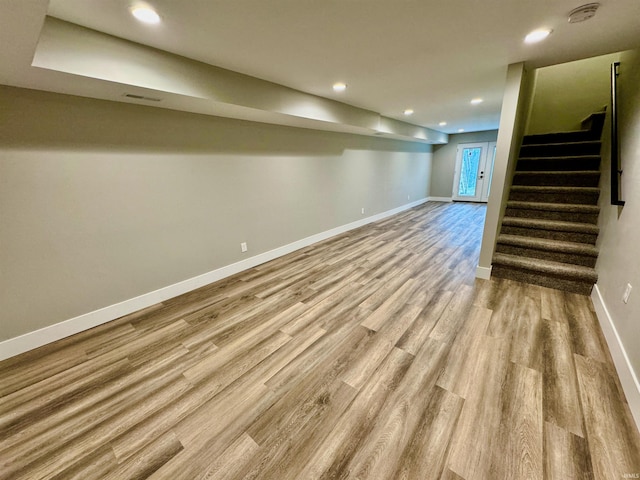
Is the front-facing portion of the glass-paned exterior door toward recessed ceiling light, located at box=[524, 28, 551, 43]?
yes

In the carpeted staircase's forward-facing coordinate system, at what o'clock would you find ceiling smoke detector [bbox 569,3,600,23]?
The ceiling smoke detector is roughly at 12 o'clock from the carpeted staircase.

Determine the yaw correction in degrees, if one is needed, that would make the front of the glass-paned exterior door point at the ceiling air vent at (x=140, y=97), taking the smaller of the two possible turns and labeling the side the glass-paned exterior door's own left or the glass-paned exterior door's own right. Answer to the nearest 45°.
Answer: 0° — it already faces it

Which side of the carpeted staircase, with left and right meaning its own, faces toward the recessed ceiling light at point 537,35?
front

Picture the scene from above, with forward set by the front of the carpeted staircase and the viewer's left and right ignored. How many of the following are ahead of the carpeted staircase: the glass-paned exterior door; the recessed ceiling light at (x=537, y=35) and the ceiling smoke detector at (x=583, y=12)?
2

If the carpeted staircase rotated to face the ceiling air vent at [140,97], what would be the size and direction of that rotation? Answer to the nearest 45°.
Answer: approximately 45° to its right

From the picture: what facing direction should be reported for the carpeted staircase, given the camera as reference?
facing the viewer

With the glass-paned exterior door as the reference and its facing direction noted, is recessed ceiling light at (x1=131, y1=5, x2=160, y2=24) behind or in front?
in front

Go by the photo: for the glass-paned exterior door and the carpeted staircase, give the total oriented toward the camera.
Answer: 2

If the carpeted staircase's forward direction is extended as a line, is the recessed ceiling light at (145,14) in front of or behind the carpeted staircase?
in front
